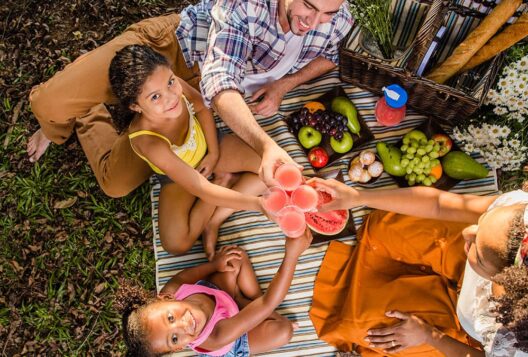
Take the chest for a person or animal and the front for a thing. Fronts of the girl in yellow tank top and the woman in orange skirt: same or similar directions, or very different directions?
very different directions

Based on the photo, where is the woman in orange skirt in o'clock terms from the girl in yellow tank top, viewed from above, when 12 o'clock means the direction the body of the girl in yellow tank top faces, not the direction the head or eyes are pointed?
The woman in orange skirt is roughly at 11 o'clock from the girl in yellow tank top.

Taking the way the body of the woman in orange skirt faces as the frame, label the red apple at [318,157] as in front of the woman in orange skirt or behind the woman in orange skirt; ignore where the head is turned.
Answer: in front

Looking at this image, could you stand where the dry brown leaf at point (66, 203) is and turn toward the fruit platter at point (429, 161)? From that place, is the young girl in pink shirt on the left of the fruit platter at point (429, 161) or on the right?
right

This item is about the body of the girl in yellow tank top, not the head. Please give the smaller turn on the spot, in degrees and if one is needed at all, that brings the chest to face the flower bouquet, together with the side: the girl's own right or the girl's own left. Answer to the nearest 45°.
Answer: approximately 45° to the girl's own left

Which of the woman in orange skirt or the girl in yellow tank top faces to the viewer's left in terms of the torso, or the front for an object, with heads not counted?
the woman in orange skirt

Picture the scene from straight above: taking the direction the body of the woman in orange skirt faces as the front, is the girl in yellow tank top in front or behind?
in front

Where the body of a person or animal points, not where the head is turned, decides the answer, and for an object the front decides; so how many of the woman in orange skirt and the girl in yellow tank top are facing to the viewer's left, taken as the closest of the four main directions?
1

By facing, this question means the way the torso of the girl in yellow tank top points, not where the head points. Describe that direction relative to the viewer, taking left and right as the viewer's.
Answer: facing the viewer and to the right of the viewer

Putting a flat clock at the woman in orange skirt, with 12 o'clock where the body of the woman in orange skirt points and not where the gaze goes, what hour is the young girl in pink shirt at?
The young girl in pink shirt is roughly at 11 o'clock from the woman in orange skirt.

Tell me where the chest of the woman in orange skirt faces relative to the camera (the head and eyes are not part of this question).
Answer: to the viewer's left
